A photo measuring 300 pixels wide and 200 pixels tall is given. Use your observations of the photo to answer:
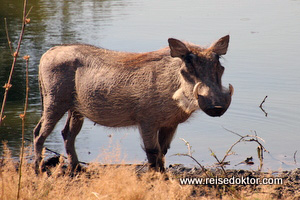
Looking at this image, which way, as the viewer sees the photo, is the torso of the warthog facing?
to the viewer's right
